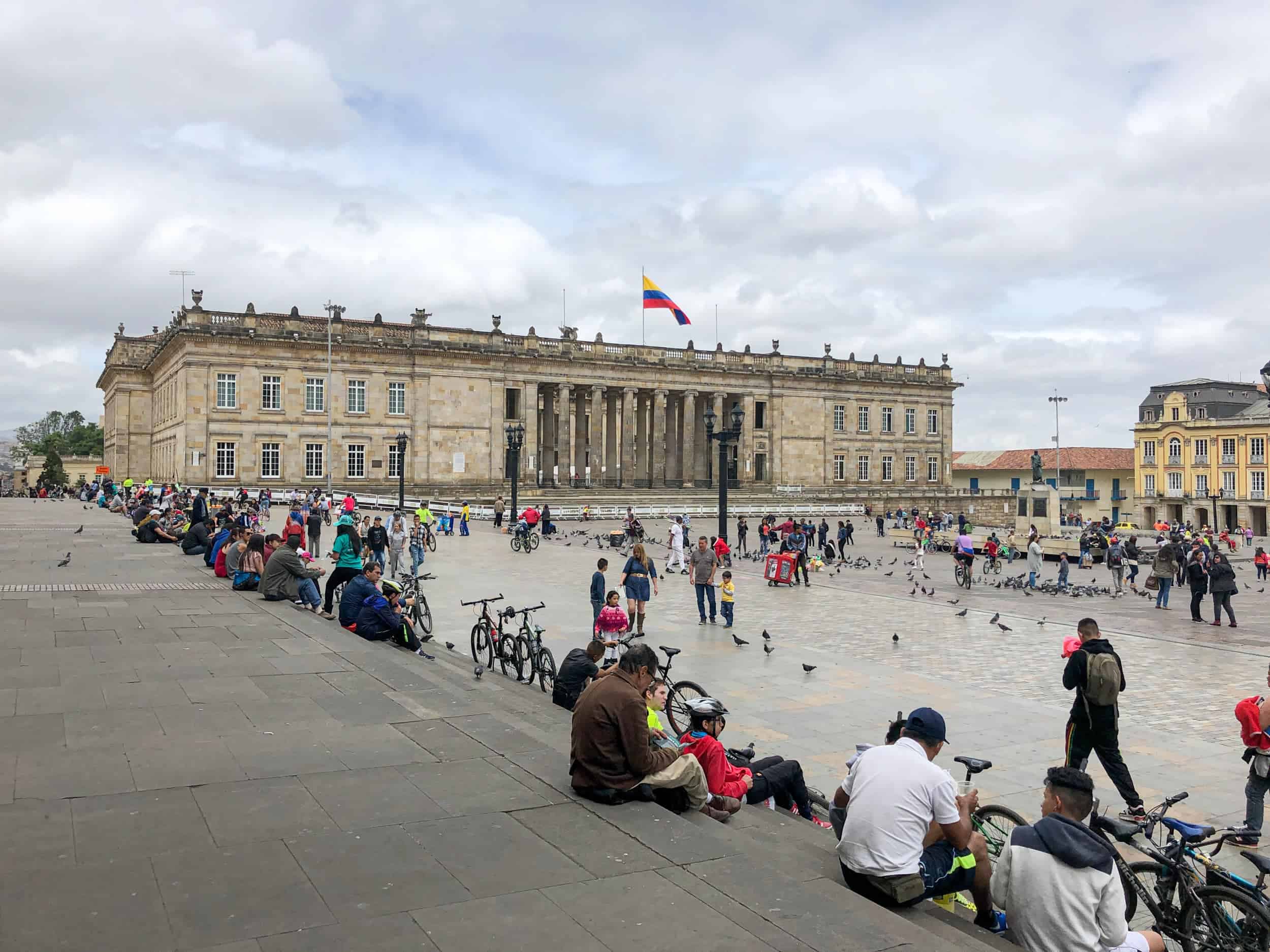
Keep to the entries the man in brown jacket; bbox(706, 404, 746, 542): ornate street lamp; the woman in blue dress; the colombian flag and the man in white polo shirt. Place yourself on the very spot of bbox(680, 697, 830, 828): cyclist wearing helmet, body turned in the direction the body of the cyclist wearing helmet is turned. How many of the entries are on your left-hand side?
3

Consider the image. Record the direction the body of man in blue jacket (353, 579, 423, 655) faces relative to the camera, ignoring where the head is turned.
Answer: to the viewer's right

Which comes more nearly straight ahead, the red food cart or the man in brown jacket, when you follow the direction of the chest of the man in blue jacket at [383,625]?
the red food cart

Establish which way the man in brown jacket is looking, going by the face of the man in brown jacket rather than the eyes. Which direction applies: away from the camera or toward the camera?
away from the camera

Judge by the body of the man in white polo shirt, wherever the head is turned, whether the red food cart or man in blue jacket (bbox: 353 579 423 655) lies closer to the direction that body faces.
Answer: the red food cart

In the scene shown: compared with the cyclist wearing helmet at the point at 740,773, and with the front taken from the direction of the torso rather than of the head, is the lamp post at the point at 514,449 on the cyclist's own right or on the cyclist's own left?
on the cyclist's own left

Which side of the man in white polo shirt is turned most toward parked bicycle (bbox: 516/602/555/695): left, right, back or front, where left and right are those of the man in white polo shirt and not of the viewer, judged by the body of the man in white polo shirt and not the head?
left

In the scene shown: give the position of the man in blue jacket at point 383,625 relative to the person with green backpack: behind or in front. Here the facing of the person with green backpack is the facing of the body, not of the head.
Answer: in front

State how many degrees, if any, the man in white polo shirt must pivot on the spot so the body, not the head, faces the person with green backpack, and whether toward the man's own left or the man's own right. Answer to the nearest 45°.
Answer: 0° — they already face them

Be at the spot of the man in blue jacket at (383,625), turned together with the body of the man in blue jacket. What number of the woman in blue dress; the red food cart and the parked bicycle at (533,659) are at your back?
0

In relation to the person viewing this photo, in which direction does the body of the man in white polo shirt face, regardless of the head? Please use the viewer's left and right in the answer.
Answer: facing away from the viewer and to the right of the viewer

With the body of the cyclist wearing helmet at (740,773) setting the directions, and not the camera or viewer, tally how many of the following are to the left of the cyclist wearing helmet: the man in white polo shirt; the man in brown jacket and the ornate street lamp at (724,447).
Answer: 1

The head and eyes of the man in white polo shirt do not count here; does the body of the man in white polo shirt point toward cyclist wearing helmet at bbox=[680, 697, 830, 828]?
no

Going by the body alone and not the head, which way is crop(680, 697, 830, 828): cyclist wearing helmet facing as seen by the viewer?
to the viewer's right

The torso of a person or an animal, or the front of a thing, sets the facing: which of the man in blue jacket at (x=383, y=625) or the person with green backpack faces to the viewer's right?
the man in blue jacket

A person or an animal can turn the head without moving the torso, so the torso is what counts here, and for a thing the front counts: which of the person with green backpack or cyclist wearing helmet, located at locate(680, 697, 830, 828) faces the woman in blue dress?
the person with green backpack

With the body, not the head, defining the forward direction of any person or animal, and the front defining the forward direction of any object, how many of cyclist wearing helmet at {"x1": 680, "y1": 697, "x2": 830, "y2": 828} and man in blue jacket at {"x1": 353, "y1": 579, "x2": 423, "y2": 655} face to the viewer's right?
2

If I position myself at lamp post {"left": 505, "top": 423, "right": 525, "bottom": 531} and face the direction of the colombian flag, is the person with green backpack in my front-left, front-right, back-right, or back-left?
back-right

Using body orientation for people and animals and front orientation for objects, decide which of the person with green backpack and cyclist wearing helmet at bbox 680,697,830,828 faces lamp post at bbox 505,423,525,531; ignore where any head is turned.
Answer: the person with green backpack

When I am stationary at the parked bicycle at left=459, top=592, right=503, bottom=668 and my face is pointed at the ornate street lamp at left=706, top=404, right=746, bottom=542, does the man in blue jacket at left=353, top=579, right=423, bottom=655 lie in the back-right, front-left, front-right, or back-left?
back-left

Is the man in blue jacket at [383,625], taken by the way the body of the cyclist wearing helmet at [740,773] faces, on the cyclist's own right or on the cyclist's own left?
on the cyclist's own left

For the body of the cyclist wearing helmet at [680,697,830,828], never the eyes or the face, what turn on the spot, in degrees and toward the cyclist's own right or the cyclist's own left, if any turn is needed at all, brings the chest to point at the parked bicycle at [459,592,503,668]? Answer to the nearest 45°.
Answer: approximately 135° to the cyclist's own left
